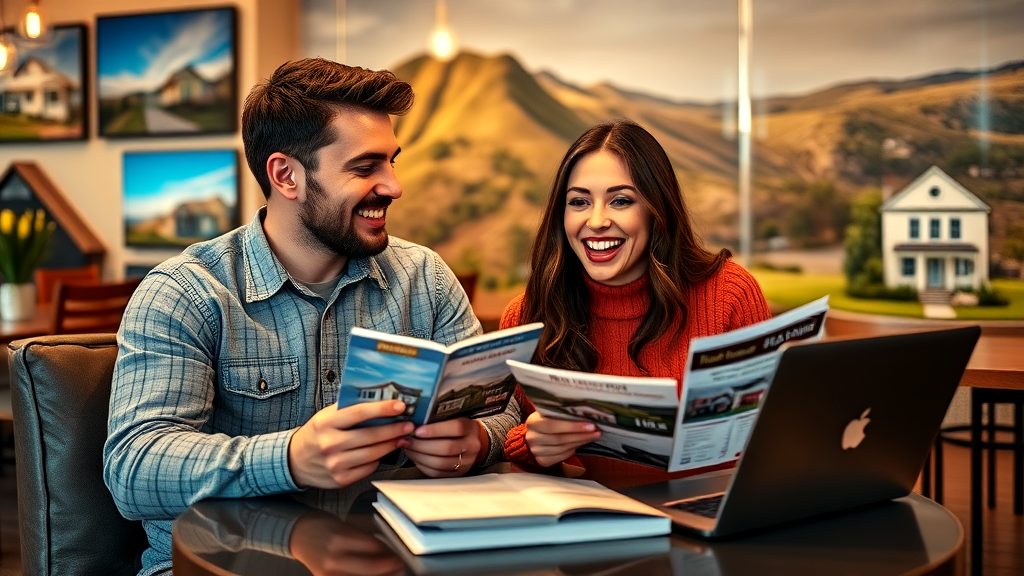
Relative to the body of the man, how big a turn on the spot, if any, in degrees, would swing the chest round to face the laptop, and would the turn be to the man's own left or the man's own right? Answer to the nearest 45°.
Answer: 0° — they already face it

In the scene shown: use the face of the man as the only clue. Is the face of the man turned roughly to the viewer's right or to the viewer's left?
to the viewer's right

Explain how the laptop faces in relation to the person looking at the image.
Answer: facing away from the viewer and to the left of the viewer

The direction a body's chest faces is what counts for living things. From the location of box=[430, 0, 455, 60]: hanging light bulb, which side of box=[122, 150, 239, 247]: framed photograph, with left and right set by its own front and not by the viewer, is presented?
left

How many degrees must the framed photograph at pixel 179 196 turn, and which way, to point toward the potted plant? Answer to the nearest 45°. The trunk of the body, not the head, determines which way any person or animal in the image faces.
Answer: approximately 45° to its right

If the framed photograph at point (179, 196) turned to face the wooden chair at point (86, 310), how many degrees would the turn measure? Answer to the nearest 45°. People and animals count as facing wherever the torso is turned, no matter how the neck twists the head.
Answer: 0° — it already faces it

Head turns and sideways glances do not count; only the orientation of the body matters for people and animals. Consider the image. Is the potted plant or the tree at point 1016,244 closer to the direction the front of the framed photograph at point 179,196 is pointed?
the potted plant

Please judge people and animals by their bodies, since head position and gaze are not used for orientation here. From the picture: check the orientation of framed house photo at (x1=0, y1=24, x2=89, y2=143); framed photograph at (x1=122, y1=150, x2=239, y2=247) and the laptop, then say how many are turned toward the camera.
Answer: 2
